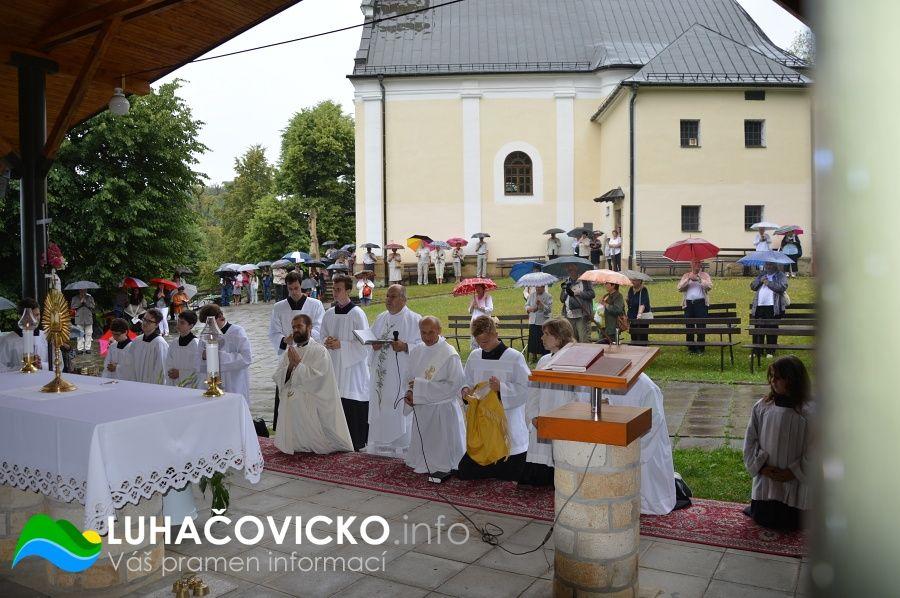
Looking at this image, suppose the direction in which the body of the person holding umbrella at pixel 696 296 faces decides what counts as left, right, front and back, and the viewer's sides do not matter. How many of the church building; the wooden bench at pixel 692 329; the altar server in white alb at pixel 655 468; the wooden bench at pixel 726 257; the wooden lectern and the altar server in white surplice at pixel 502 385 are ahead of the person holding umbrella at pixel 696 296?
4

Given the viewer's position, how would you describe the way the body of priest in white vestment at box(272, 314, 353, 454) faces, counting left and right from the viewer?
facing the viewer and to the left of the viewer

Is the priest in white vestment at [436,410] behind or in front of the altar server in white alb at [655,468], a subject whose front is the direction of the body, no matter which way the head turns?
in front

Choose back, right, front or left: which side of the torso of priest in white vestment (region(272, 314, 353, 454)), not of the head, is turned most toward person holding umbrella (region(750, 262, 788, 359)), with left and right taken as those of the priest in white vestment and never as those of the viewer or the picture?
back

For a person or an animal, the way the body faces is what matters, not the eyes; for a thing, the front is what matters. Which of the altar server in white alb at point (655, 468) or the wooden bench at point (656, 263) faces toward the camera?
the wooden bench

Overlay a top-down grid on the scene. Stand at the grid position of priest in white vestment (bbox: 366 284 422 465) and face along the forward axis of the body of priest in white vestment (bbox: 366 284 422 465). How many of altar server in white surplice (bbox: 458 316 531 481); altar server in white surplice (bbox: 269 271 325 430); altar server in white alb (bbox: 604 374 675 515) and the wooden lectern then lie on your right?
1

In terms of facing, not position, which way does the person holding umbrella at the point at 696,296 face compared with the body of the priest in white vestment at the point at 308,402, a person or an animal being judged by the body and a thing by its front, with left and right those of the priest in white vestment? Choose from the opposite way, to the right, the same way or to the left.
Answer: the same way

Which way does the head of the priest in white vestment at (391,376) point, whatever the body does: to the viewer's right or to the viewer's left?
to the viewer's left

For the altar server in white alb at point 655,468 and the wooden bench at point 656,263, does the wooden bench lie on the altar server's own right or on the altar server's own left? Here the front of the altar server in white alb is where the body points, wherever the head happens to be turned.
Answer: on the altar server's own right

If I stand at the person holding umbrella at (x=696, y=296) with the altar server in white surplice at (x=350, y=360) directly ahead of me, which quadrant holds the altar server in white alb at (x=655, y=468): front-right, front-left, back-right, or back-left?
front-left

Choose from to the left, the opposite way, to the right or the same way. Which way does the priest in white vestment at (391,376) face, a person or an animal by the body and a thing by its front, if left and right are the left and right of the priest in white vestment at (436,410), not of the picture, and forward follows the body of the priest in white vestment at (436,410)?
the same way

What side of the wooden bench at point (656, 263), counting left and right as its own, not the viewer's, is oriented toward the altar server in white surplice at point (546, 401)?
front

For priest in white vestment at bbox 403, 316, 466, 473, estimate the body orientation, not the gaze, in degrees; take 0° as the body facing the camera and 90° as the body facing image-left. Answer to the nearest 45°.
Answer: approximately 45°

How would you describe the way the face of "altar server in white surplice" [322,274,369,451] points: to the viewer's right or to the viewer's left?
to the viewer's left

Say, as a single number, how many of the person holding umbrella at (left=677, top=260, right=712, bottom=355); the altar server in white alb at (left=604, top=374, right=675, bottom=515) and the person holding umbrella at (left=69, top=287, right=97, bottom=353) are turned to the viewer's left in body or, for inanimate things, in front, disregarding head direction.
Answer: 1

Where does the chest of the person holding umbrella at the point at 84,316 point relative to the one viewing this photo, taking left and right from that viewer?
facing the viewer

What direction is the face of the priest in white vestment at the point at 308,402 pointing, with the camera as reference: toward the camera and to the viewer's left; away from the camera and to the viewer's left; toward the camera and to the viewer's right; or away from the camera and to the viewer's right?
toward the camera and to the viewer's left
